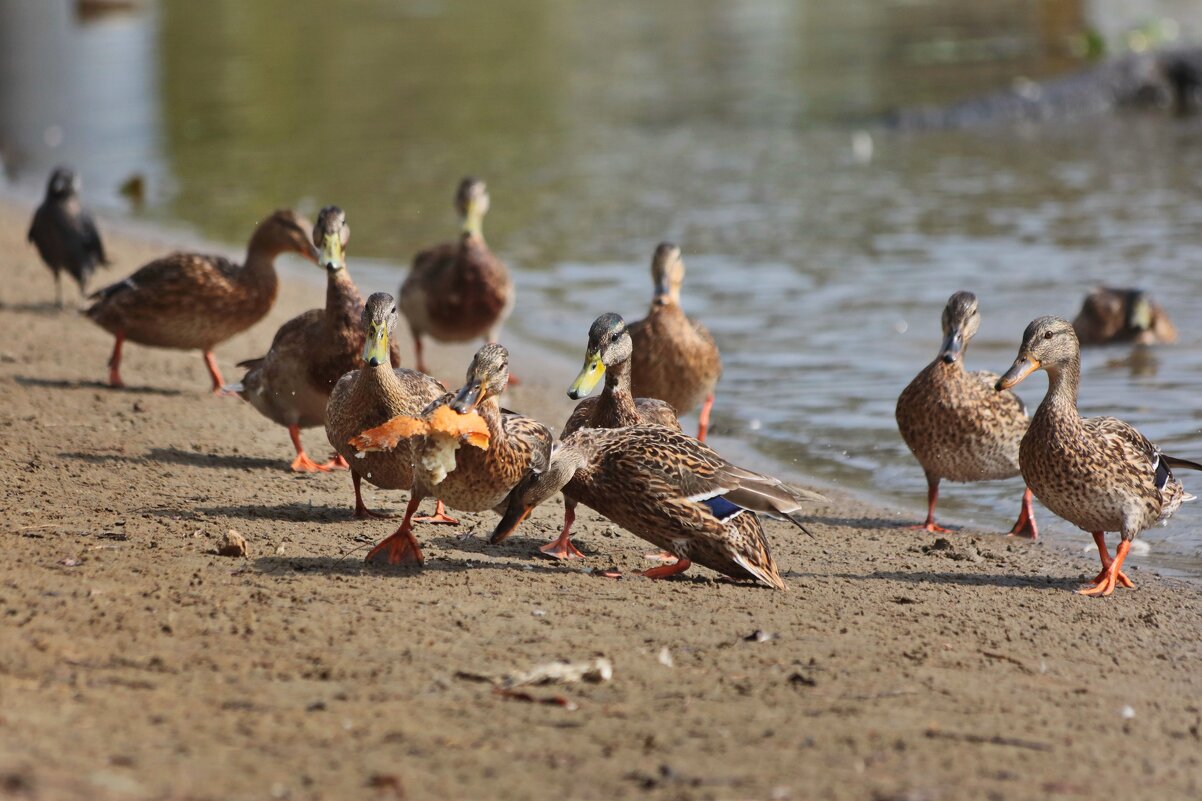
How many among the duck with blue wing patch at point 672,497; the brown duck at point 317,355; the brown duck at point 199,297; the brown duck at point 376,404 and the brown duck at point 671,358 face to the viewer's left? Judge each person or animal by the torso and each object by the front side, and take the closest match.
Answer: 1

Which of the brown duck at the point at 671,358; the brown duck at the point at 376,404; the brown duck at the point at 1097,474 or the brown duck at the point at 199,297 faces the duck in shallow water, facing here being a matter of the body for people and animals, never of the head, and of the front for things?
the brown duck at the point at 199,297

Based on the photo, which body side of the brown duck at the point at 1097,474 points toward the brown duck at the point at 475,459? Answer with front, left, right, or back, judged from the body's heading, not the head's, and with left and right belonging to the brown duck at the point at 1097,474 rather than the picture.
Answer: front

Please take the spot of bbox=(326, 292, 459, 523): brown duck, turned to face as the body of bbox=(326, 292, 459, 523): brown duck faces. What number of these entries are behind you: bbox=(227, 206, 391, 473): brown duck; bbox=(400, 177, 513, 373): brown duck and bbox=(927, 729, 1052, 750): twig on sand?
2

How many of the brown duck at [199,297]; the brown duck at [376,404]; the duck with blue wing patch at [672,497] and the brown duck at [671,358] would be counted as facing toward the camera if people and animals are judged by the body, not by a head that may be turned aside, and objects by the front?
2

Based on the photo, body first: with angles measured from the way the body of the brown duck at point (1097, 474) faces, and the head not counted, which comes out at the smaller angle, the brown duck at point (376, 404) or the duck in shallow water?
the brown duck

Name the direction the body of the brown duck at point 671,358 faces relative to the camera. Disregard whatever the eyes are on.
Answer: toward the camera

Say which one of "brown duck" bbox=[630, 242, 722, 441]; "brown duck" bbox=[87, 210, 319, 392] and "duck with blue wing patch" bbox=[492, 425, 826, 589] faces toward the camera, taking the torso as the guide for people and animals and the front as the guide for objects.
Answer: "brown duck" bbox=[630, 242, 722, 441]

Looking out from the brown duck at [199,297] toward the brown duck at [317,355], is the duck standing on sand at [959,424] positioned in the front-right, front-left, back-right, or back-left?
front-left

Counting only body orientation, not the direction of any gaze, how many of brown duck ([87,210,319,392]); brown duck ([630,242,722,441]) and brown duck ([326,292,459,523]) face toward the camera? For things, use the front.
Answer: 2

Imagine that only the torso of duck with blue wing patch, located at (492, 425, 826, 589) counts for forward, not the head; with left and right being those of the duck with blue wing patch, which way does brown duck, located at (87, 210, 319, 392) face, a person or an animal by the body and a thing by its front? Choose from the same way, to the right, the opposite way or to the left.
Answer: the opposite way

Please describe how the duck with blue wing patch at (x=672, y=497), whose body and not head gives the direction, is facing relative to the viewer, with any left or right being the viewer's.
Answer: facing to the left of the viewer

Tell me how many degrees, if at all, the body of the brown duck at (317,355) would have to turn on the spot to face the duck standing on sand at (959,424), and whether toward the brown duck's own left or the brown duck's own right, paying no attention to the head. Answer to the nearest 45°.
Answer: approximately 45° to the brown duck's own left

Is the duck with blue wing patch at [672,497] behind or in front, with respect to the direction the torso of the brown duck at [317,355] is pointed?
in front

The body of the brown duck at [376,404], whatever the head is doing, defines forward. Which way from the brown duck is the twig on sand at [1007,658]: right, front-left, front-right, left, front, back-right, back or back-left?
front-left

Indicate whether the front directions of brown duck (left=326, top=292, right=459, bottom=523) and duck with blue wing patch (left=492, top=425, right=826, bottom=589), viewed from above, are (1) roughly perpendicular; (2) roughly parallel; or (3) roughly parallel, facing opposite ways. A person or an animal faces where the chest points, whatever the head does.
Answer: roughly perpendicular

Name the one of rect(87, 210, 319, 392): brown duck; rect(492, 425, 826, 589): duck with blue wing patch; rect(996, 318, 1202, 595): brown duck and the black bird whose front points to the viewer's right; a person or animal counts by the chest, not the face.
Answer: rect(87, 210, 319, 392): brown duck

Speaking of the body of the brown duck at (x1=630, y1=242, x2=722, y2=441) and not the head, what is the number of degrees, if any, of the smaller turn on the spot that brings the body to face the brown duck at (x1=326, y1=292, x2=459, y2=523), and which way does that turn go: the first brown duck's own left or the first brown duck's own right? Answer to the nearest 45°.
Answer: approximately 45° to the first brown duck's own right

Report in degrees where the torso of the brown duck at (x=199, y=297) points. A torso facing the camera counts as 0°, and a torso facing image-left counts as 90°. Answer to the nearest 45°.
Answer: approximately 270°

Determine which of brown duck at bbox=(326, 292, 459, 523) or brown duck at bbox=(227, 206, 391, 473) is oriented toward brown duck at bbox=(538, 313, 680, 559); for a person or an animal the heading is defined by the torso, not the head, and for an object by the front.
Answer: brown duck at bbox=(227, 206, 391, 473)

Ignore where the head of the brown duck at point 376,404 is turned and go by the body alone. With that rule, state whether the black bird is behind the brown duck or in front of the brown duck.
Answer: behind
